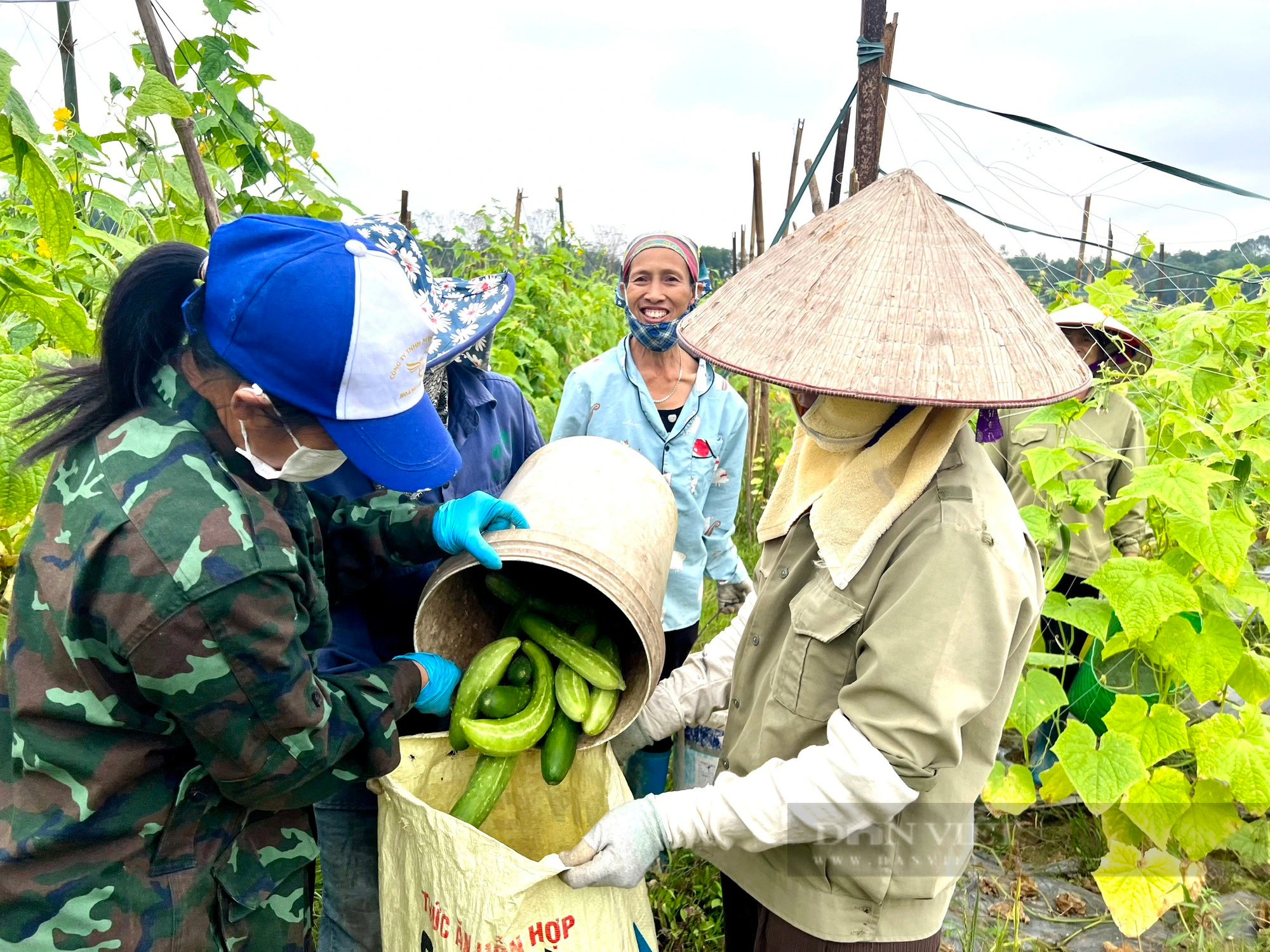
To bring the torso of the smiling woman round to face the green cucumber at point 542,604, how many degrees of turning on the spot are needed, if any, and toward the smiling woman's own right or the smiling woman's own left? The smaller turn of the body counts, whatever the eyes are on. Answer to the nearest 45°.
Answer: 0° — they already face it

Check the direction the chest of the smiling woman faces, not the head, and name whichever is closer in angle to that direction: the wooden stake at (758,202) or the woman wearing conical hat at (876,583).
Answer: the woman wearing conical hat

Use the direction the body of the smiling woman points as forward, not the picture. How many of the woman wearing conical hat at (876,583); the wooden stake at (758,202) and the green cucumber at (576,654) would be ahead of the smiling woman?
2

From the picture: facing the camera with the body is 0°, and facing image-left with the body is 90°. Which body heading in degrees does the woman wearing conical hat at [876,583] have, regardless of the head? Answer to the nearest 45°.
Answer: approximately 45°

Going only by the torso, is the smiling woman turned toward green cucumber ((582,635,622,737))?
yes
